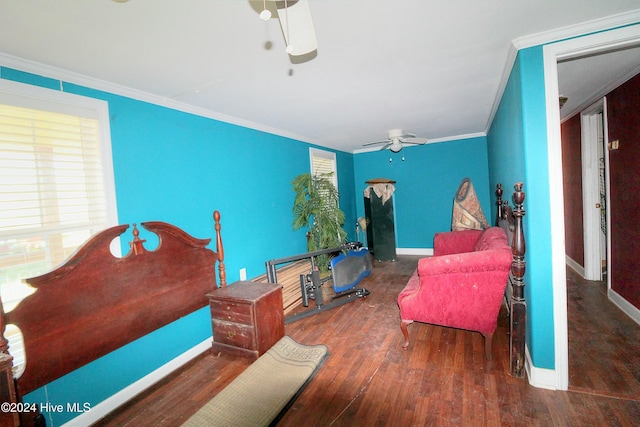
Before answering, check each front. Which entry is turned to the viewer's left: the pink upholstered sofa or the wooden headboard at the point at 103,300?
the pink upholstered sofa

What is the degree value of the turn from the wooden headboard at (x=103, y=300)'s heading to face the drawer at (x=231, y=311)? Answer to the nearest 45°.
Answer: approximately 45° to its left

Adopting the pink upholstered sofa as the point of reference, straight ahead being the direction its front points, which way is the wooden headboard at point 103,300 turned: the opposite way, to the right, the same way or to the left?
the opposite way

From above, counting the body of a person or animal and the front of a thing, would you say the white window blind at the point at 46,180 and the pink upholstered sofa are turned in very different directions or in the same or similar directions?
very different directions

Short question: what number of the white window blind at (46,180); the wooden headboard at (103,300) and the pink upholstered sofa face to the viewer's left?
1

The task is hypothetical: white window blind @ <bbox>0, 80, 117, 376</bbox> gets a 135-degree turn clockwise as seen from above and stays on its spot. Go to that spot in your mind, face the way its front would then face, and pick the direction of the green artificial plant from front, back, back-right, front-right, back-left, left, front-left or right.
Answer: back

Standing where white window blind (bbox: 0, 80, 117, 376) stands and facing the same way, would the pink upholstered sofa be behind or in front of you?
in front

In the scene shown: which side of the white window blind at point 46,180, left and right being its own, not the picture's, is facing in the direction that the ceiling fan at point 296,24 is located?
front

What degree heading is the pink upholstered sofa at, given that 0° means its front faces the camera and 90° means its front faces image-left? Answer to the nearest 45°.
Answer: approximately 90°

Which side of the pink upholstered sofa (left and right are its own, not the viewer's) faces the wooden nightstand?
front

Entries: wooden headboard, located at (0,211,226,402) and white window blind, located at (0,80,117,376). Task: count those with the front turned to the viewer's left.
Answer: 0
